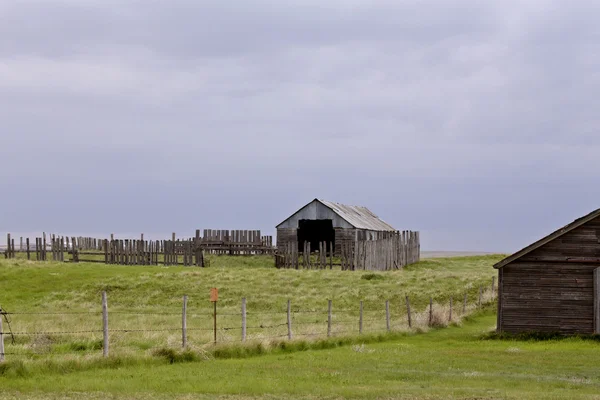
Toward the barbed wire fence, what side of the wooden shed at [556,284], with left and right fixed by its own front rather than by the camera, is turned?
right

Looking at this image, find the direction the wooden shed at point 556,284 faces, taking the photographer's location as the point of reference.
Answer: facing the viewer
